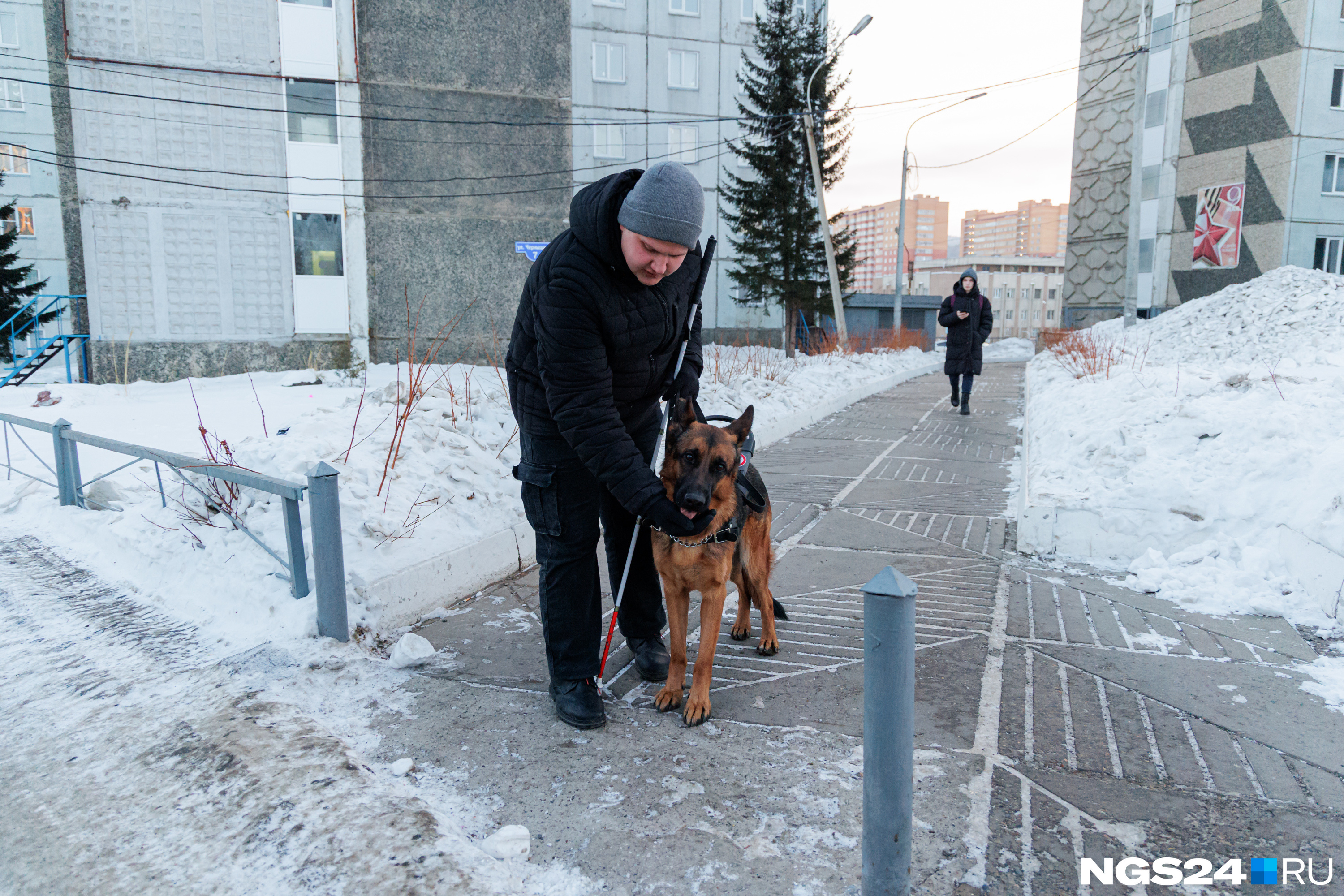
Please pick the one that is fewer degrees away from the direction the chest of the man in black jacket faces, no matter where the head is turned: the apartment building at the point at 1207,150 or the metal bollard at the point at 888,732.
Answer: the metal bollard

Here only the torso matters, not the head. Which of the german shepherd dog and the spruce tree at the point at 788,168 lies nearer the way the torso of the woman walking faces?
the german shepherd dog

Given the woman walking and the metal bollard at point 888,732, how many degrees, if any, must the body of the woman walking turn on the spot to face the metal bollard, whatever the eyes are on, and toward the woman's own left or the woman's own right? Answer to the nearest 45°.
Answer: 0° — they already face it

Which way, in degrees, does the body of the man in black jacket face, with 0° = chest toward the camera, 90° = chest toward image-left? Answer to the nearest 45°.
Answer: approximately 315°

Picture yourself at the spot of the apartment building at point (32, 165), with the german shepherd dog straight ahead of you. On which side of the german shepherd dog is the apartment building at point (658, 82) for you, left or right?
left

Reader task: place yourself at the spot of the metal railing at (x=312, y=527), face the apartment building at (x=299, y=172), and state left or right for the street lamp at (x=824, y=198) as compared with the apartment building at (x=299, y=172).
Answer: right

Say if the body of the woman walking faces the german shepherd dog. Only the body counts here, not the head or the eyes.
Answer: yes

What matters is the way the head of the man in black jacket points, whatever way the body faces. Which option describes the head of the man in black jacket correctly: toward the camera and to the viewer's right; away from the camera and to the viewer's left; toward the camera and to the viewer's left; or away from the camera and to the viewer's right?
toward the camera and to the viewer's right

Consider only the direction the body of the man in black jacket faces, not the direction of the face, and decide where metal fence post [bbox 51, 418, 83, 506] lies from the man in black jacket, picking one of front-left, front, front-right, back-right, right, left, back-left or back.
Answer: back

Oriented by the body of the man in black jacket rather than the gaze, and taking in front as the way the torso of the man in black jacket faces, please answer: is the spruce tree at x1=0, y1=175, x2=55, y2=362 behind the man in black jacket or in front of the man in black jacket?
behind

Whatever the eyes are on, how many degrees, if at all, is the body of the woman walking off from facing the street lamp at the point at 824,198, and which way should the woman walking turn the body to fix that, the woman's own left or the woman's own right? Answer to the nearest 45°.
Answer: approximately 180°
